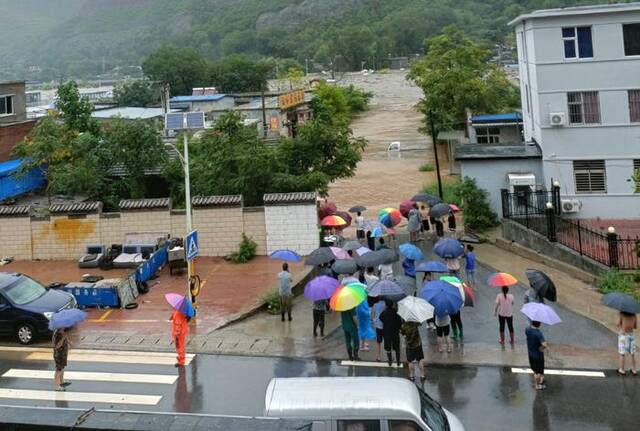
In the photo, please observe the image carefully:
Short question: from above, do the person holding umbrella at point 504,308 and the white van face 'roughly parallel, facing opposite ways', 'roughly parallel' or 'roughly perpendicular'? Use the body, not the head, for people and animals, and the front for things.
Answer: roughly perpendicular

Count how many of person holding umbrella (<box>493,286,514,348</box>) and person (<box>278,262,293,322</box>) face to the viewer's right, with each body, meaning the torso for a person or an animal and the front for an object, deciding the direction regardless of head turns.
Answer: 0

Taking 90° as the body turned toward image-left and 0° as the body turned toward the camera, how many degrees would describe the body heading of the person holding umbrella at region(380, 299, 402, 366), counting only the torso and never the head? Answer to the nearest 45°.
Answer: approximately 180°

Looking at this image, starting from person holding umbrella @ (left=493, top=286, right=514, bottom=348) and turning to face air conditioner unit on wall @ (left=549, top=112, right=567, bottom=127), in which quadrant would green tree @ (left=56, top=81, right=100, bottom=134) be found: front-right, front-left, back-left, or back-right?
front-left

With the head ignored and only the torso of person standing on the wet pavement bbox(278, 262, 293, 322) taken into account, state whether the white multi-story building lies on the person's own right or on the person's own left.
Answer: on the person's own right

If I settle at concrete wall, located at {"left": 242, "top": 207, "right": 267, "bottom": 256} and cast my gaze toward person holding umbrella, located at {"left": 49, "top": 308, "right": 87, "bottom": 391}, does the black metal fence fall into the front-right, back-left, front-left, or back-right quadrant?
back-left

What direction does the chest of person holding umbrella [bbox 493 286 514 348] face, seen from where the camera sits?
away from the camera

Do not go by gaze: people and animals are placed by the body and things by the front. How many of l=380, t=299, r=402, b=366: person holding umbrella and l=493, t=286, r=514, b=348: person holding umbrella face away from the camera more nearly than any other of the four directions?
2

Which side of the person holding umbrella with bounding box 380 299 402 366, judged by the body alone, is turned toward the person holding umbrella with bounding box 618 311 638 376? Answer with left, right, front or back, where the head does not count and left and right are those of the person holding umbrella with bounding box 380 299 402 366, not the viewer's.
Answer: right

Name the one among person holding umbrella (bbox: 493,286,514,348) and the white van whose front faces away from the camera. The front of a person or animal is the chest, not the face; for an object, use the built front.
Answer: the person holding umbrella

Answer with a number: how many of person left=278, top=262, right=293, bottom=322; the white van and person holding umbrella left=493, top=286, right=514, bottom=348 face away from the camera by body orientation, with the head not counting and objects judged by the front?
2

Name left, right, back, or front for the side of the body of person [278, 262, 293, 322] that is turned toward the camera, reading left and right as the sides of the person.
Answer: back

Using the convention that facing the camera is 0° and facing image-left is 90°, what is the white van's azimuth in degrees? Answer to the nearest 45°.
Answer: approximately 270°

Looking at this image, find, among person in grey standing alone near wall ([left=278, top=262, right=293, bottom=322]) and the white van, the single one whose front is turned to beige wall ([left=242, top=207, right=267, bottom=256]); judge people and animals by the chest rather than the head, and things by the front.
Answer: the person in grey standing alone near wall

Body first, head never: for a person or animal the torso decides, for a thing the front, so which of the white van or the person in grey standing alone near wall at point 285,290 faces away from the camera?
the person in grey standing alone near wall

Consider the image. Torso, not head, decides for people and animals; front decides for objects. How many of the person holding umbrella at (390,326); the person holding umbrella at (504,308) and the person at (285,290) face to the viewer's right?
0

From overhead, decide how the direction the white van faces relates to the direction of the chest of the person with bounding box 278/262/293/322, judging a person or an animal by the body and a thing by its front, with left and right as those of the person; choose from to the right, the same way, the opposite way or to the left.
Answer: to the right
